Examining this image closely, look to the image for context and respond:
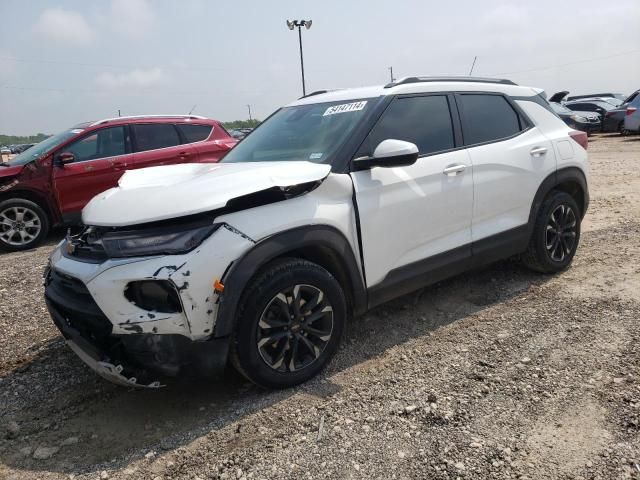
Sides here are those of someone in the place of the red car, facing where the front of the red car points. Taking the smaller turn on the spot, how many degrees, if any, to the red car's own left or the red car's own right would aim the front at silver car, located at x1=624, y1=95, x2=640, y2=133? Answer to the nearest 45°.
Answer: approximately 180°

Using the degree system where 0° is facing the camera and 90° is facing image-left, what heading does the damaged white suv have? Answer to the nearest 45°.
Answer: approximately 45°

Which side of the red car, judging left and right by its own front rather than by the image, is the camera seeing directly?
left

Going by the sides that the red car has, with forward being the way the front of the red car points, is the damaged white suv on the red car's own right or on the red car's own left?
on the red car's own left

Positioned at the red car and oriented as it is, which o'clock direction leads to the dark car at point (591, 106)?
The dark car is roughly at 5 o'clock from the red car.

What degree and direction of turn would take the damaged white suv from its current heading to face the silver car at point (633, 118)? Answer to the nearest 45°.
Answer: approximately 180°
